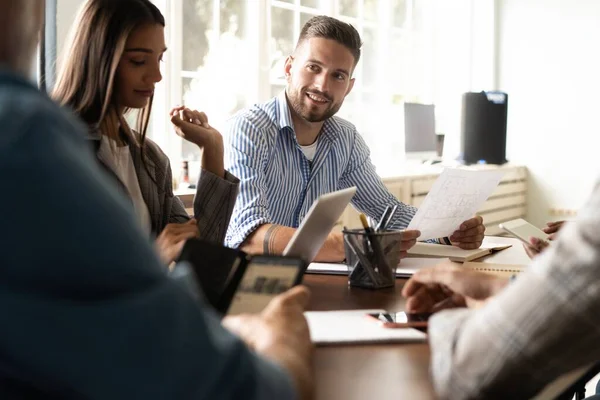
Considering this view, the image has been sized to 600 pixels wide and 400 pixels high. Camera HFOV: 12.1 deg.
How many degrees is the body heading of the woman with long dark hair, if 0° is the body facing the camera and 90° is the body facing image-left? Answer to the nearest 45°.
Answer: approximately 315°

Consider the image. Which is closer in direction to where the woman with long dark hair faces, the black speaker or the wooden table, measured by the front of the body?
the wooden table

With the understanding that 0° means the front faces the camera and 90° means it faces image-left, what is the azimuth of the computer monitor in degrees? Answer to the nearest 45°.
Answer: approximately 0°

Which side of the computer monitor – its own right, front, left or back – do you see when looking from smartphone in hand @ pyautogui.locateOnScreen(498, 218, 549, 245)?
front

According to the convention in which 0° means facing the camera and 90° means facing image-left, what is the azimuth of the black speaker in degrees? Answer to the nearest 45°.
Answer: approximately 0°

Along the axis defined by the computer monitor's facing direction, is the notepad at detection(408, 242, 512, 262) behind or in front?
in front

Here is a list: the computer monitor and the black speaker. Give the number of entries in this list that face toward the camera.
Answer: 2
